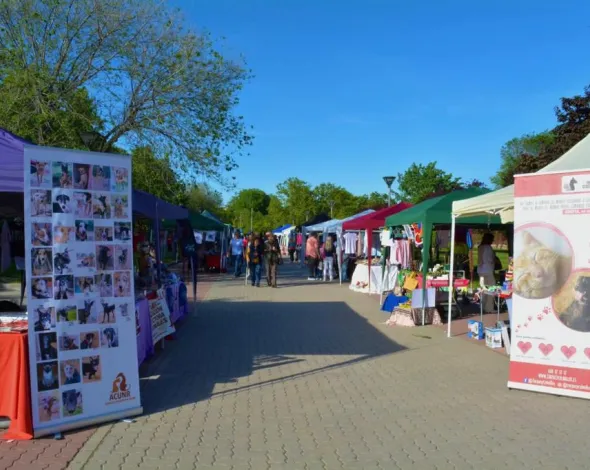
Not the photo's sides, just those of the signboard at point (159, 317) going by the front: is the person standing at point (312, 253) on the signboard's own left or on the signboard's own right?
on the signboard's own left

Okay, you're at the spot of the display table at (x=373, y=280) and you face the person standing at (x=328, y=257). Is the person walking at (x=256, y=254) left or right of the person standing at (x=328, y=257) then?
left

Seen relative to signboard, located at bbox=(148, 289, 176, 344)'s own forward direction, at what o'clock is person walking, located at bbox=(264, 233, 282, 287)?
The person walking is roughly at 8 o'clock from the signboard.

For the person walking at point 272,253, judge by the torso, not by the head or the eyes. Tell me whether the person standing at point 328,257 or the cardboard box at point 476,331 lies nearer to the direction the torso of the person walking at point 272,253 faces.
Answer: the cardboard box

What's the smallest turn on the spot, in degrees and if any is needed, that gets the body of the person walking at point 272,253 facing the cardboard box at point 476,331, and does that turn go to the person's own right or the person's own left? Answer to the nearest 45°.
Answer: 0° — they already face it

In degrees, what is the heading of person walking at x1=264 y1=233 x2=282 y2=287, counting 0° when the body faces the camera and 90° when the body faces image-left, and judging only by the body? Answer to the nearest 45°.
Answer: approximately 0°

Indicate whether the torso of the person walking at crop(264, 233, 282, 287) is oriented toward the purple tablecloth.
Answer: yes

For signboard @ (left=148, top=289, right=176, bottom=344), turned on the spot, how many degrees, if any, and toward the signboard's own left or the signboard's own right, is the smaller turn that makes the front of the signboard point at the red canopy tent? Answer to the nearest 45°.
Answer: approximately 90° to the signboard's own left
